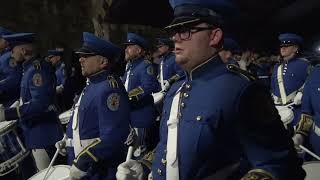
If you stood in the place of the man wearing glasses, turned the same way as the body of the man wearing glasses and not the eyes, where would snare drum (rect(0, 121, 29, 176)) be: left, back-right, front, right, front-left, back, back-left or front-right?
right

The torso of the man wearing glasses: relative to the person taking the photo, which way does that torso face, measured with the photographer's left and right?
facing the viewer and to the left of the viewer

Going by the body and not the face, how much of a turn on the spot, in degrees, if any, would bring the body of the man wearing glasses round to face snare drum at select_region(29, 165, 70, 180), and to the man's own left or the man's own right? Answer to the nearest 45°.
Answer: approximately 90° to the man's own right
